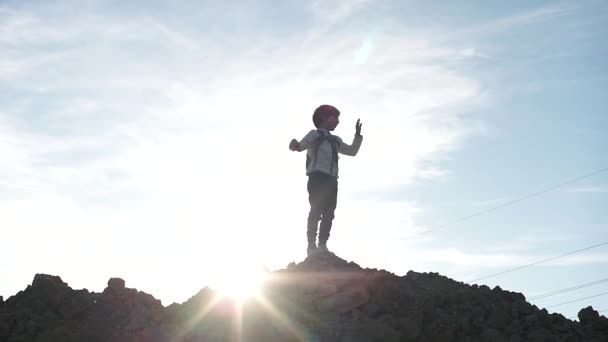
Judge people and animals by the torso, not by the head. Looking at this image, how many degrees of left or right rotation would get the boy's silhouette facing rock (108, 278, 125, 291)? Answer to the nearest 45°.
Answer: approximately 135° to its right

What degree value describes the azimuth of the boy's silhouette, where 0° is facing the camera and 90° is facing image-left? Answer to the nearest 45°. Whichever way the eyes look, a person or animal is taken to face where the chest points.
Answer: approximately 315°
